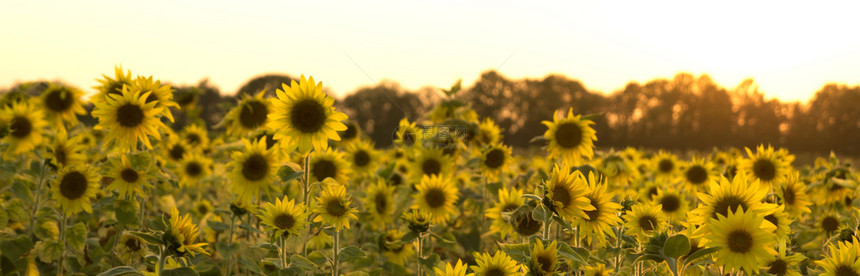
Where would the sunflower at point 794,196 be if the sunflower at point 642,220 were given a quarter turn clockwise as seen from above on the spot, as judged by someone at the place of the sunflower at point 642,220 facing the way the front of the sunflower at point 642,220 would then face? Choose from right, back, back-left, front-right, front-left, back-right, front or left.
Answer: back-right

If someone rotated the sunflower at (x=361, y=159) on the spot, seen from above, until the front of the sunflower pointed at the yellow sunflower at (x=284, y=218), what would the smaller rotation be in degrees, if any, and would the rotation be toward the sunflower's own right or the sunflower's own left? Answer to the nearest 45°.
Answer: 0° — it already faces it

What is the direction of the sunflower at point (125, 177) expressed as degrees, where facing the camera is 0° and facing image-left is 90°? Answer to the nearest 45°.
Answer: approximately 0°

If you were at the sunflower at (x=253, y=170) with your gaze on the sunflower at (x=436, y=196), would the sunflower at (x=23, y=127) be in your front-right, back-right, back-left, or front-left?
back-left

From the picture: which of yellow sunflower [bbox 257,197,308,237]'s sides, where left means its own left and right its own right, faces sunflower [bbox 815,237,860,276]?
left

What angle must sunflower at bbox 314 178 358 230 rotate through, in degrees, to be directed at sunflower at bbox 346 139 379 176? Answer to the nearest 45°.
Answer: approximately 180°

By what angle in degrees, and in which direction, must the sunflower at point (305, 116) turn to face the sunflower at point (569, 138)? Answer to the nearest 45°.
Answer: approximately 135° to its left
